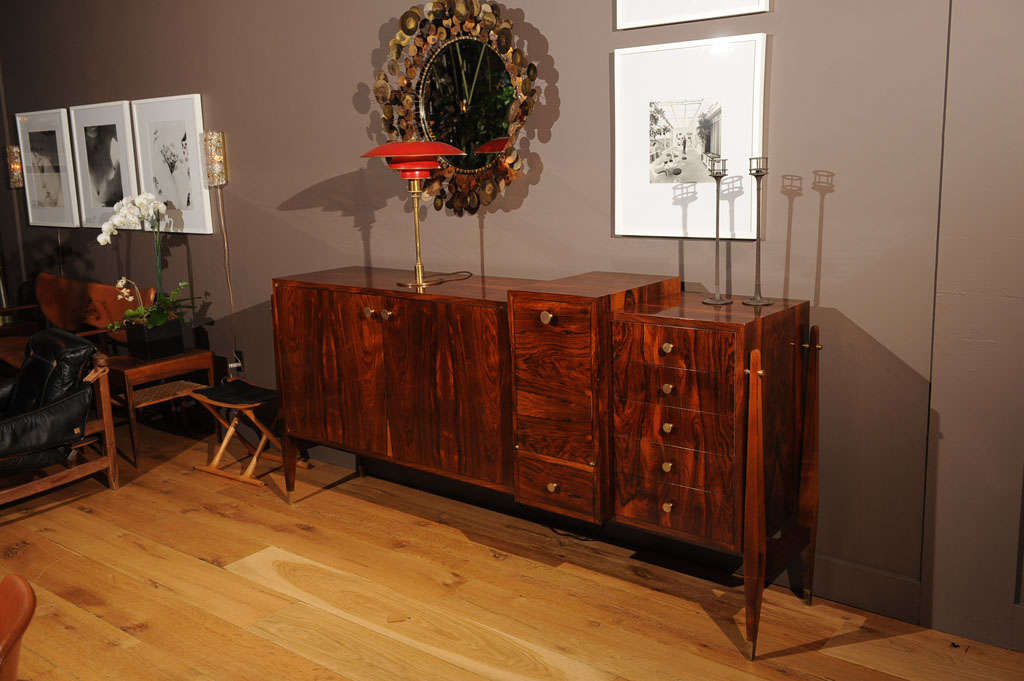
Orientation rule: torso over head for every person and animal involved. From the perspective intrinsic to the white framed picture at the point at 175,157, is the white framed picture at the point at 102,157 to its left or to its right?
on its right

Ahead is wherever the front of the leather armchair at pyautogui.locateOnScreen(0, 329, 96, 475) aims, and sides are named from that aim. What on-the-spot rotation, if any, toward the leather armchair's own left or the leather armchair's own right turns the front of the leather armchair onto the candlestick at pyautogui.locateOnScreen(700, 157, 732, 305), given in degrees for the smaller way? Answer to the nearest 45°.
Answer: approximately 90° to the leather armchair's own left

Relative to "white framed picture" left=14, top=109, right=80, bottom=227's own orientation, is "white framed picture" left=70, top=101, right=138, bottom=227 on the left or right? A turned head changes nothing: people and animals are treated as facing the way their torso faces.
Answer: on its left

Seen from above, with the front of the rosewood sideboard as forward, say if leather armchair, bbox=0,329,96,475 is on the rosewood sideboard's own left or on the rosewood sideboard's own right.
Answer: on the rosewood sideboard's own right

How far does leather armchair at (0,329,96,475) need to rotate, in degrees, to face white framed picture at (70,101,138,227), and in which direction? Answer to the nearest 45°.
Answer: approximately 135° to its right

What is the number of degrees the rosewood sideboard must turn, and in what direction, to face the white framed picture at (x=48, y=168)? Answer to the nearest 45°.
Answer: approximately 90° to its right

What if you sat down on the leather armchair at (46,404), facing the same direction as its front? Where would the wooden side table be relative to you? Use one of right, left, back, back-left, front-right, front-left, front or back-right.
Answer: back

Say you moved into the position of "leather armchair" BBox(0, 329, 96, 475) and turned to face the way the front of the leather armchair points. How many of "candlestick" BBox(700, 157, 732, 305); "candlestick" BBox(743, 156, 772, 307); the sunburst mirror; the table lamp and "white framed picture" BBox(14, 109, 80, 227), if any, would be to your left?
4
